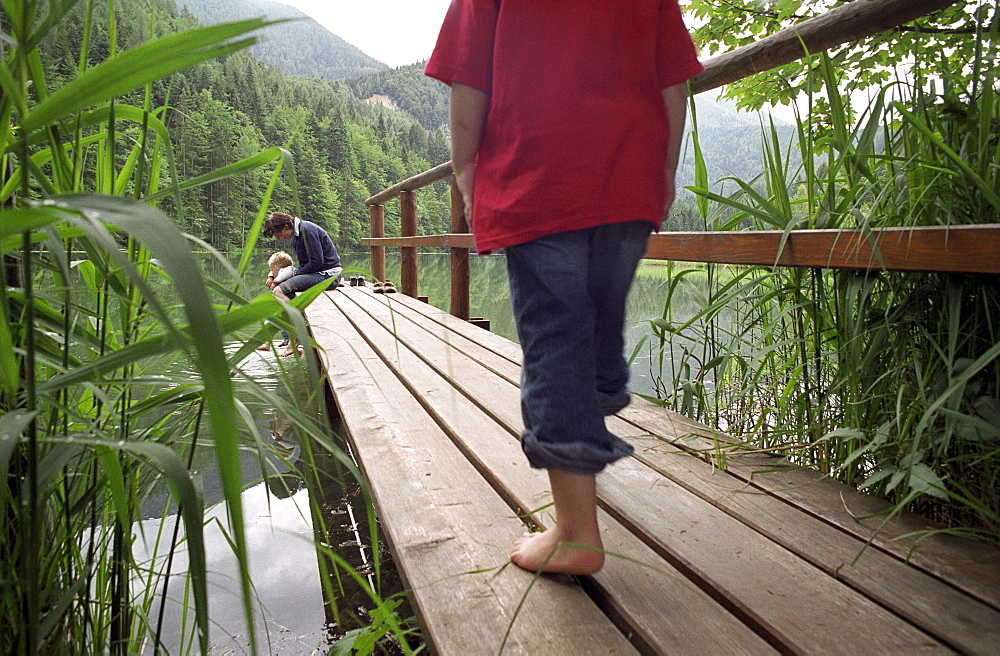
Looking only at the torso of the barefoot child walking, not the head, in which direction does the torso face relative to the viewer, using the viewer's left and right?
facing away from the viewer and to the left of the viewer

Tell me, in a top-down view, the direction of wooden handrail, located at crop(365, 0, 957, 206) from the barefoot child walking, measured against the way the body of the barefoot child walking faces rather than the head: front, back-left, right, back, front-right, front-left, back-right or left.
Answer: right
